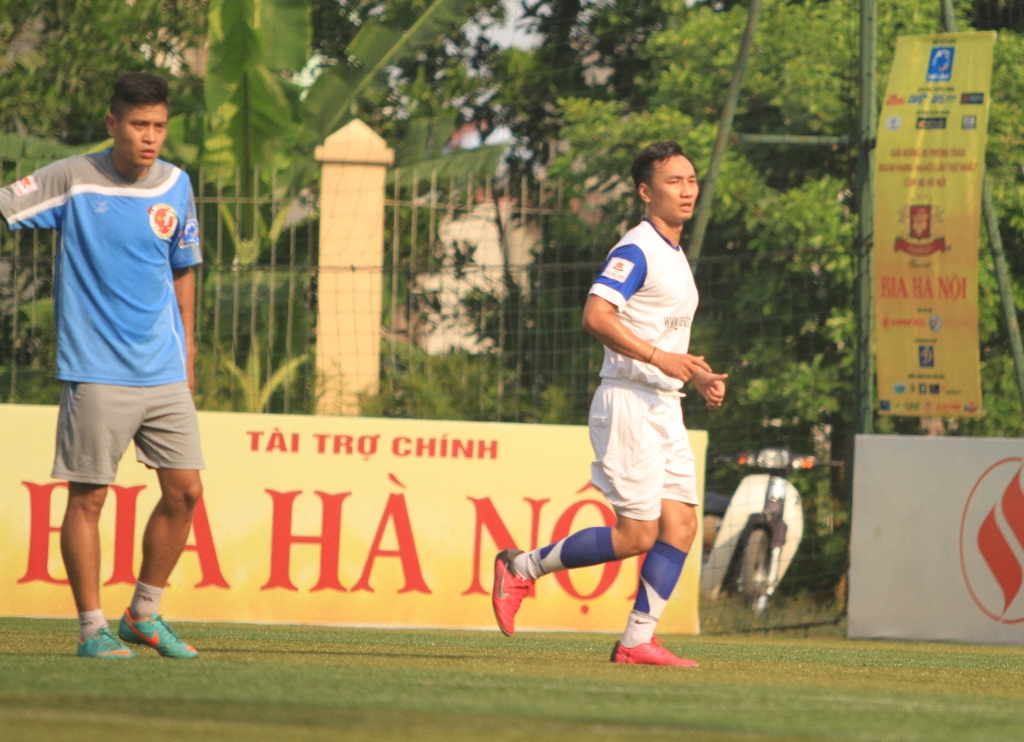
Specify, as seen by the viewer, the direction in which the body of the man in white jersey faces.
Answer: to the viewer's right

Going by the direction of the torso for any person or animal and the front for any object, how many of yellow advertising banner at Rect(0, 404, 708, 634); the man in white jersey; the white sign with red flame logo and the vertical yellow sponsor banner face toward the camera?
3

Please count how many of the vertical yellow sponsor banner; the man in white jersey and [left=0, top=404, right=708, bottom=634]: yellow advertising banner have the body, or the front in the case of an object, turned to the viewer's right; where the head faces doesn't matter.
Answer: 1

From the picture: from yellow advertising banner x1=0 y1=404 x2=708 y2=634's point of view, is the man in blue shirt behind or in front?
in front

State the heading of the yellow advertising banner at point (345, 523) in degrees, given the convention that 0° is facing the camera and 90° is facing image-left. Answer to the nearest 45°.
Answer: approximately 0°

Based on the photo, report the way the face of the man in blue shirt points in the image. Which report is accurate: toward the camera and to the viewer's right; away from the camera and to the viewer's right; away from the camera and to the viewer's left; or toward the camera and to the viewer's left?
toward the camera and to the viewer's right

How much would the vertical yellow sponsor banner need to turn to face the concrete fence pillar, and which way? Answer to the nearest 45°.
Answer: approximately 135° to its right

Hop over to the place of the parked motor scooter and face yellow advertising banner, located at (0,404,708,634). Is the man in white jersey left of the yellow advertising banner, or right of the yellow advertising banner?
left
